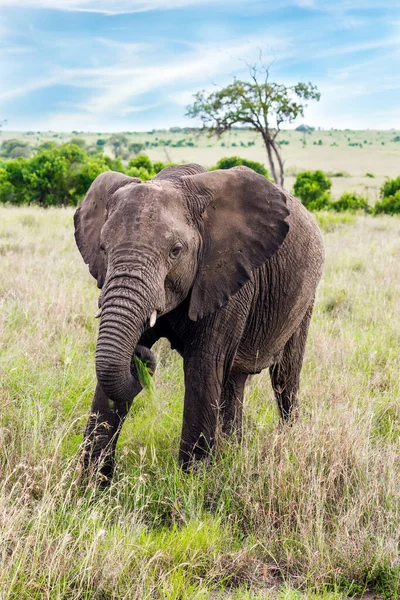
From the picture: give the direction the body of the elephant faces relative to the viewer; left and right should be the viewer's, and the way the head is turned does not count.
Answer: facing the viewer and to the left of the viewer

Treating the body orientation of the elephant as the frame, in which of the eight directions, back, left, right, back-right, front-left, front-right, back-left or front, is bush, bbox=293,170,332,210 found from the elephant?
back-right

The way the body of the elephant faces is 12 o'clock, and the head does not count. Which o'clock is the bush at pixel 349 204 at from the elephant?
The bush is roughly at 5 o'clock from the elephant.

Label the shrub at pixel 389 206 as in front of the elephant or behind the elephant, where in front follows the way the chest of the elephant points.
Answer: behind

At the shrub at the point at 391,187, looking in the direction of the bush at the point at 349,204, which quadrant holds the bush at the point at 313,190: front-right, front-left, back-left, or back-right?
front-right

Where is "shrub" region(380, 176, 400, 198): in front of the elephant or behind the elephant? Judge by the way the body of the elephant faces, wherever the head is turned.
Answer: behind
